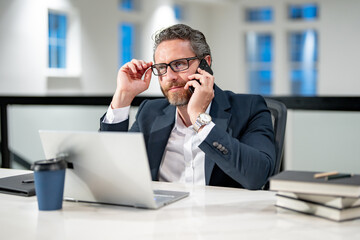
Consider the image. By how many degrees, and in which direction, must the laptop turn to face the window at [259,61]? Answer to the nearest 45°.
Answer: approximately 45° to its left

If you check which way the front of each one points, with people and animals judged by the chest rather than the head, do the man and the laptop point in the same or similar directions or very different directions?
very different directions

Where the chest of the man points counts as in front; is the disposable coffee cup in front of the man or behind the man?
in front

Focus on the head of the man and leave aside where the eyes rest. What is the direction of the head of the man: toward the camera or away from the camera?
toward the camera

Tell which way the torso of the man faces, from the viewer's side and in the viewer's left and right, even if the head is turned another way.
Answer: facing the viewer and to the left of the viewer

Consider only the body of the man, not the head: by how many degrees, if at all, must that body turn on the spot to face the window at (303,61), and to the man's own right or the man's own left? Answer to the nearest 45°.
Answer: approximately 135° to the man's own right

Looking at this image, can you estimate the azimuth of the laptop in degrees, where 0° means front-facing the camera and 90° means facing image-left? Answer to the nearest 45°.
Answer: approximately 225°

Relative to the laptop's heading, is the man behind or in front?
in front

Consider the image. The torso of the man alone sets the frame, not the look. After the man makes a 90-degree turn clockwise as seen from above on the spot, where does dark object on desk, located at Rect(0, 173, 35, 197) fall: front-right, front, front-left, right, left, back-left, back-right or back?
left
